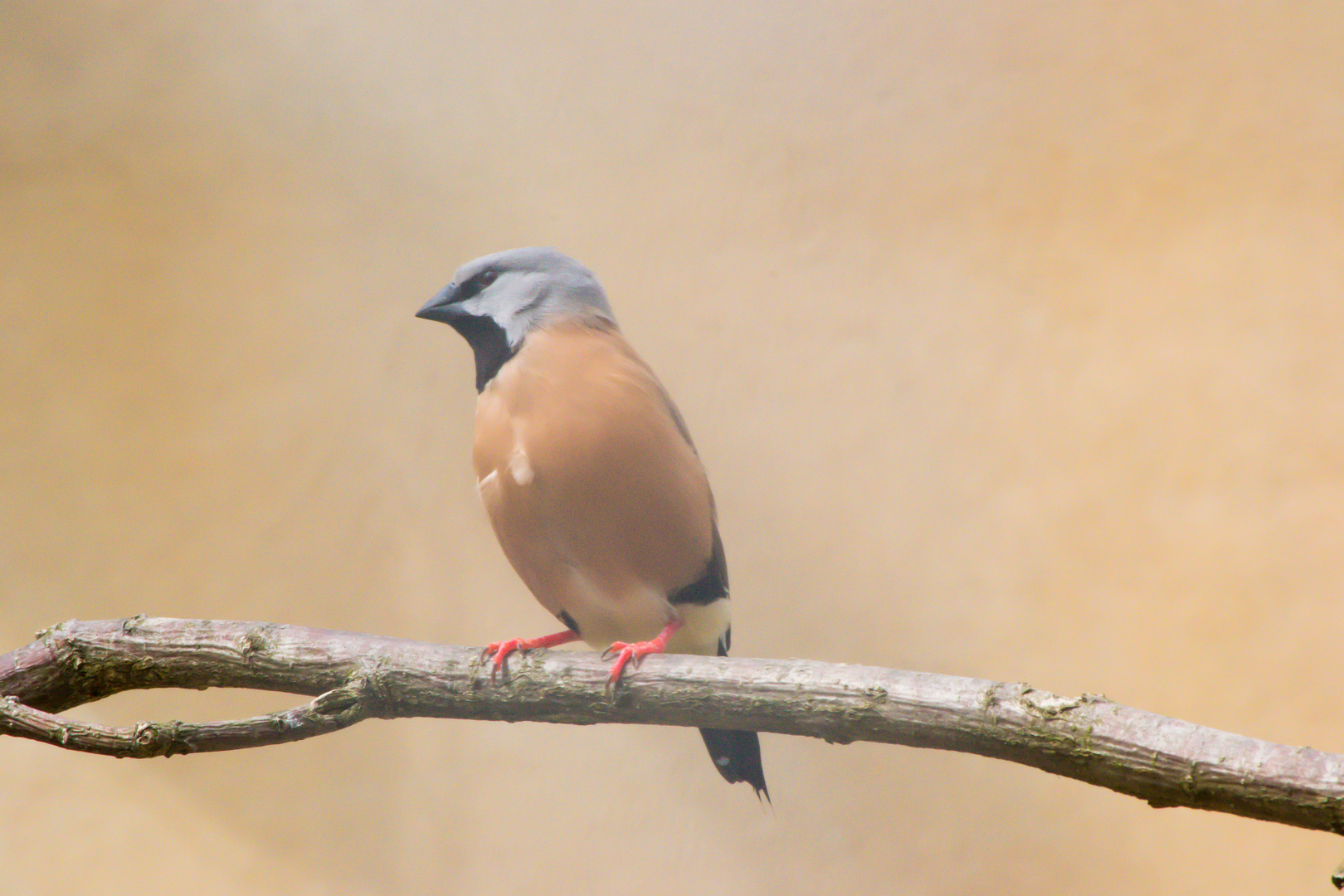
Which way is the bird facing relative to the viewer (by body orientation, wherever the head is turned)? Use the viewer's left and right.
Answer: facing the viewer and to the left of the viewer
